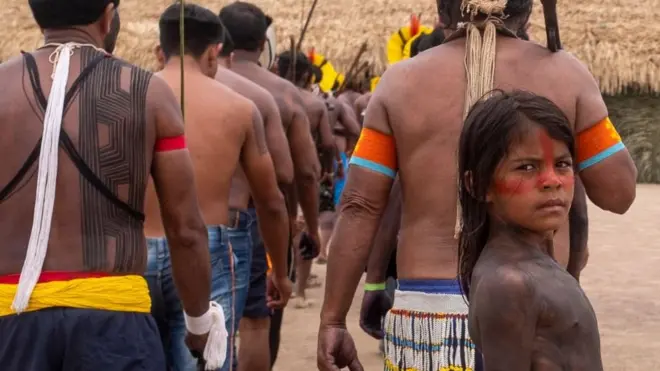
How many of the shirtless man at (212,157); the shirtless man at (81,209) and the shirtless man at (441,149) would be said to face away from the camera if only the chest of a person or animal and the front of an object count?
3

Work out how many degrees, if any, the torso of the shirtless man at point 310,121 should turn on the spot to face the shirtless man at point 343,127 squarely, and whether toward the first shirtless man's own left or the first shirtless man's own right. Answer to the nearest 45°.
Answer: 0° — they already face them

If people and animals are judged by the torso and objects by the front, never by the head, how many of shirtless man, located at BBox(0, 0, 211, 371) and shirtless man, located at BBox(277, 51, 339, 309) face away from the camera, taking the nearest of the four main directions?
2

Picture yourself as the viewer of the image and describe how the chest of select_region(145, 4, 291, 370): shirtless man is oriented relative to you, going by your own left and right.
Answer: facing away from the viewer

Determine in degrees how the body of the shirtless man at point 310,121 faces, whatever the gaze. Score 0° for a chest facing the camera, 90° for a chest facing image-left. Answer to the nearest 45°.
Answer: approximately 180°

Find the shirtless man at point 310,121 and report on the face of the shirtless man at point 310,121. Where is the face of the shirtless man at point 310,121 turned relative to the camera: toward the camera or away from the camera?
away from the camera

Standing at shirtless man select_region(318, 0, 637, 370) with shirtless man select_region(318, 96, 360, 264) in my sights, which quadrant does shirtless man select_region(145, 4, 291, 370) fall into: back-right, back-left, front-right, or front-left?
front-left

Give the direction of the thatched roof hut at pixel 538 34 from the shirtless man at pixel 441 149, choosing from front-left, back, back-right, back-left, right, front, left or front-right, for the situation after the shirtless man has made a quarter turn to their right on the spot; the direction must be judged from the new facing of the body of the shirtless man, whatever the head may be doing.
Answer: left

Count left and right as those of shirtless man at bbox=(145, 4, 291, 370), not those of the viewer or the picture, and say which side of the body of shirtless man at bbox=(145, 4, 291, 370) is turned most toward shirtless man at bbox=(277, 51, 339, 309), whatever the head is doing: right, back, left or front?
front

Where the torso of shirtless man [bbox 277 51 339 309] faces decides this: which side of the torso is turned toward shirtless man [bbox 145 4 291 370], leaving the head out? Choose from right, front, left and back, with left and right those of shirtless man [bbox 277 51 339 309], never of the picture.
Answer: back

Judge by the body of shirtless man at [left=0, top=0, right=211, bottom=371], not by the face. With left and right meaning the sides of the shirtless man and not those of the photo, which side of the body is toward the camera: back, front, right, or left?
back

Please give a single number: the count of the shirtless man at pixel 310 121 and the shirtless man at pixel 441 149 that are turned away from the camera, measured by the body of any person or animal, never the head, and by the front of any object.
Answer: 2

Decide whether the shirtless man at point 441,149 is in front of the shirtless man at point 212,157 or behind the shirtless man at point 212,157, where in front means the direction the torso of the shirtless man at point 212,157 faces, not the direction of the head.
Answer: behind

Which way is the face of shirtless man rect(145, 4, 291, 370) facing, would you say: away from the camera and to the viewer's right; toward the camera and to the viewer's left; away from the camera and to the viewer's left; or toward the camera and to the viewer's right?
away from the camera and to the viewer's right

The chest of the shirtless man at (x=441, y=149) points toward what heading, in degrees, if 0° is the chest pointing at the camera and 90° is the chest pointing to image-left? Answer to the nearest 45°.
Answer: approximately 180°
